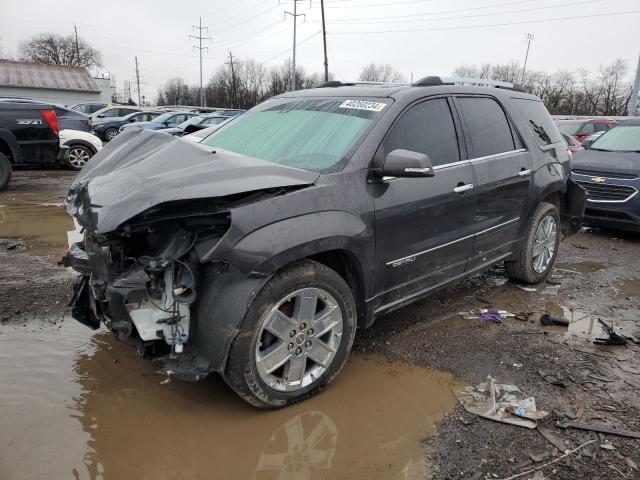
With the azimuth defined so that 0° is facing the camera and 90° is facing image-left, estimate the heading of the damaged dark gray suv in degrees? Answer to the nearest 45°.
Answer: approximately 45°

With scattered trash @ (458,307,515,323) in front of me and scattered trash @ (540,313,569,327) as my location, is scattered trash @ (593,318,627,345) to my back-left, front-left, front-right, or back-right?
back-left

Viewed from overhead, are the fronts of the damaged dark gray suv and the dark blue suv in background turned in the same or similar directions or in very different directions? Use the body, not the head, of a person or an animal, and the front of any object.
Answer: same or similar directions

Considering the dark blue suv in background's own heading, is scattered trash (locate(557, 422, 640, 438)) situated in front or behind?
in front

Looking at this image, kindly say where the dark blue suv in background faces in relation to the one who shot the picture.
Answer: facing the viewer and to the left of the viewer

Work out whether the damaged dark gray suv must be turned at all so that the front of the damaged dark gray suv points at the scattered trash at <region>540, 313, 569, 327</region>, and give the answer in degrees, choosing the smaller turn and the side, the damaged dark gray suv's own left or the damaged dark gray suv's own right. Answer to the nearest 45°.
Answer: approximately 180°

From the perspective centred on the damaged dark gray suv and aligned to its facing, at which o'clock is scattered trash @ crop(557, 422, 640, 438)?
The scattered trash is roughly at 8 o'clock from the damaged dark gray suv.

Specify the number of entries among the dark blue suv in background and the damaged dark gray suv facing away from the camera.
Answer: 0

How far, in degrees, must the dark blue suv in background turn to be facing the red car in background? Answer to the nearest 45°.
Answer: approximately 135° to its right

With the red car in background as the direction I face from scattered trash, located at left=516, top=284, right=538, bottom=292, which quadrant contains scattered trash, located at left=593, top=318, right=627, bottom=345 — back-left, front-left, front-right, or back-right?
back-right

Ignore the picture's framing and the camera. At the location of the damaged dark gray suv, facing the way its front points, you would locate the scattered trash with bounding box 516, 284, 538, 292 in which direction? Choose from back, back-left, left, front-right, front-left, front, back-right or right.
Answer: back

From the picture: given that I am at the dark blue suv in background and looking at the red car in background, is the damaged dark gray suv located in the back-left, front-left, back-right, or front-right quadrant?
back-left
